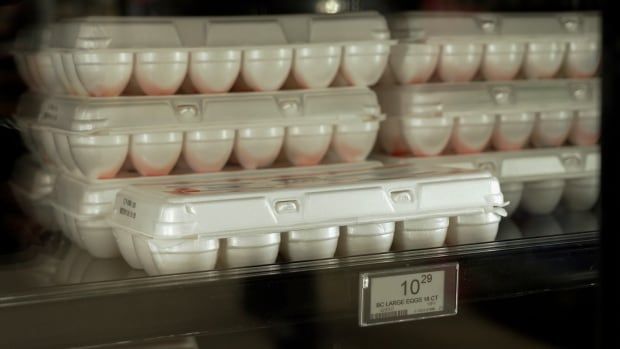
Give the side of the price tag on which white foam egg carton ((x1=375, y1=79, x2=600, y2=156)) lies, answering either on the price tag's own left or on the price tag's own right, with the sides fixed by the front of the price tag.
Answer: on the price tag's own left

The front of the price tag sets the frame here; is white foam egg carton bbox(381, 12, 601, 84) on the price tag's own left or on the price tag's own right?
on the price tag's own left

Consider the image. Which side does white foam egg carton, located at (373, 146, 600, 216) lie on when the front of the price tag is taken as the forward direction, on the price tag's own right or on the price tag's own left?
on the price tag's own left

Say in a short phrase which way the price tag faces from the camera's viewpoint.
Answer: facing the viewer and to the right of the viewer

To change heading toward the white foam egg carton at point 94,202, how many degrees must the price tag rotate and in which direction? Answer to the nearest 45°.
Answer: approximately 135° to its right
